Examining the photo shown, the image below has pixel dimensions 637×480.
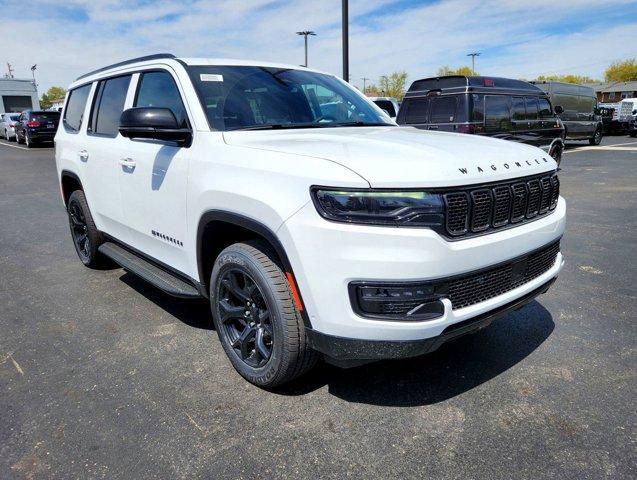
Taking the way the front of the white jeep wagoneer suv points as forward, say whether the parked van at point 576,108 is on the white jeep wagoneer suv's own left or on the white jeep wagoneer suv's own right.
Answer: on the white jeep wagoneer suv's own left

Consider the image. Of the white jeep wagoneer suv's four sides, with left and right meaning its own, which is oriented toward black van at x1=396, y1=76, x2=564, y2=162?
left

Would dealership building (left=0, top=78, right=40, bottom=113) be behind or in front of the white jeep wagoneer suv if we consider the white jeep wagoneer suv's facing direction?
behind

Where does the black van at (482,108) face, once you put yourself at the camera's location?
facing away from the viewer and to the right of the viewer

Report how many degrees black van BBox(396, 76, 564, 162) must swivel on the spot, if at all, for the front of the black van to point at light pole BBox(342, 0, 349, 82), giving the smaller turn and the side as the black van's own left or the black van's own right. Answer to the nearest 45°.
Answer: approximately 90° to the black van's own left

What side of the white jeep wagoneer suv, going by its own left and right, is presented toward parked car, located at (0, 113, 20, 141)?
back

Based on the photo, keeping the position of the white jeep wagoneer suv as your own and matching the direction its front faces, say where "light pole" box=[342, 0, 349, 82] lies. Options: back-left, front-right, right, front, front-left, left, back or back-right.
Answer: back-left

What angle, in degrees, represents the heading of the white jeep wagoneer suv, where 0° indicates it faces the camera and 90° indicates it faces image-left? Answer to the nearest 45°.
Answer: approximately 315°

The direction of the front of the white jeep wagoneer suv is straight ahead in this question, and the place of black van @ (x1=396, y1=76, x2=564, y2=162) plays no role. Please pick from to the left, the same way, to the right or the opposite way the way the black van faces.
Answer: to the left

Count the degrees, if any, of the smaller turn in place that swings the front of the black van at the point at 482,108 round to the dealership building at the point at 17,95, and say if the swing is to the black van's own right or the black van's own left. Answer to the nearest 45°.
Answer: approximately 90° to the black van's own left
